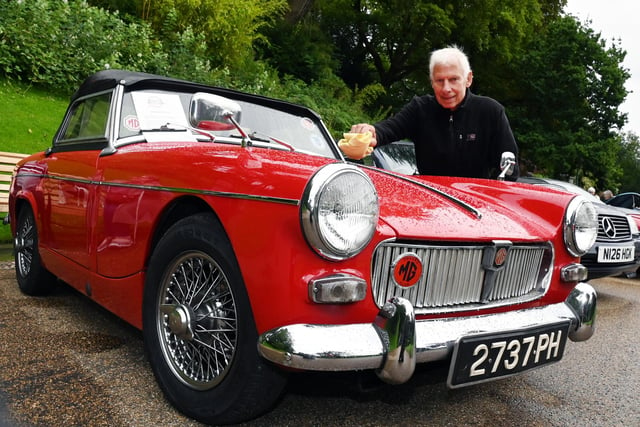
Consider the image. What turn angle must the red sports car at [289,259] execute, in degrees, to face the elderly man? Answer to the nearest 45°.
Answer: approximately 90° to its left

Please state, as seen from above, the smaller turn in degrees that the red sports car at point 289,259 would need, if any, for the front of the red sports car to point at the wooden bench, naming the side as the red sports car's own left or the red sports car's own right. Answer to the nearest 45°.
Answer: approximately 180°

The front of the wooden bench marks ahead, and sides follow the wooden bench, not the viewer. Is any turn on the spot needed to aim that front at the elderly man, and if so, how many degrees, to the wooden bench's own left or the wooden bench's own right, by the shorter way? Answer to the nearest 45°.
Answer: approximately 45° to the wooden bench's own left

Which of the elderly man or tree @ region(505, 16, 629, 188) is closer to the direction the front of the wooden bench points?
the elderly man

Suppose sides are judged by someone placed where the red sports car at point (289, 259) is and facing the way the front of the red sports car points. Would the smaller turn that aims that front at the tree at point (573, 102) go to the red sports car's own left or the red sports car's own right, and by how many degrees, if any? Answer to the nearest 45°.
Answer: approximately 90° to the red sports car's own left

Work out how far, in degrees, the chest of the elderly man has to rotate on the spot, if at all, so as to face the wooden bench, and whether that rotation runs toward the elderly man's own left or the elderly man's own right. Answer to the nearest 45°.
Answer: approximately 90° to the elderly man's own right

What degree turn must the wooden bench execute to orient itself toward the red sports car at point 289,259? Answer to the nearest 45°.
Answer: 0° — it already faces it

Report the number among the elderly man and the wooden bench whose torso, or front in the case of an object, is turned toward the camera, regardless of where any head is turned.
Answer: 2

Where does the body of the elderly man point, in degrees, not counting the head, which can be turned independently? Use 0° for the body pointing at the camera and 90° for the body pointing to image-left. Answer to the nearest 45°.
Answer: approximately 0°

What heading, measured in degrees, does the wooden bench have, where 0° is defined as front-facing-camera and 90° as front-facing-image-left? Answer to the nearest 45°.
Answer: approximately 0°
